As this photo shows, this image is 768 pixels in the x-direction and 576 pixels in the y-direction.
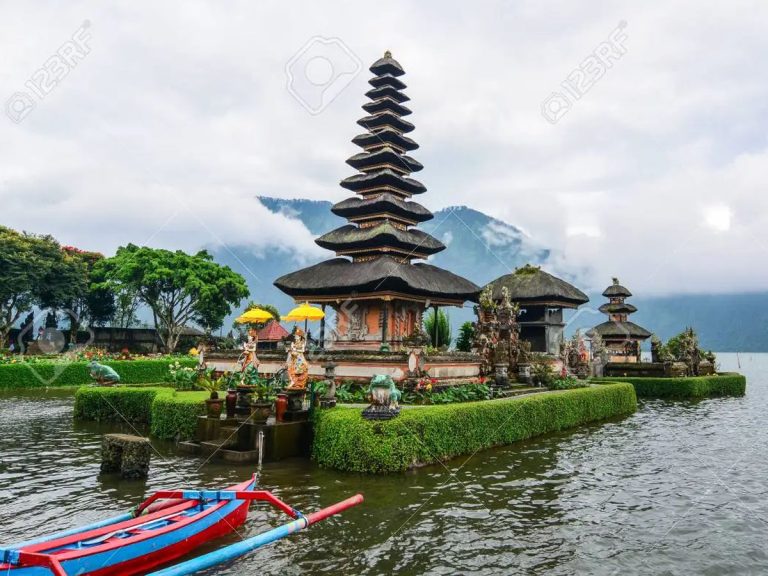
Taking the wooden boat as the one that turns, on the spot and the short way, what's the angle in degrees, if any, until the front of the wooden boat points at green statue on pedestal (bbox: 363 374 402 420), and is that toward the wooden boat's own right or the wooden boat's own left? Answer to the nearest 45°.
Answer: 0° — it already faces it

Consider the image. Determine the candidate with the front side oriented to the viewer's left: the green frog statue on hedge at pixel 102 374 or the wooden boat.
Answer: the green frog statue on hedge

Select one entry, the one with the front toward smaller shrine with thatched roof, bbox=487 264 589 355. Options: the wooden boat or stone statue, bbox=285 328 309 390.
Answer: the wooden boat

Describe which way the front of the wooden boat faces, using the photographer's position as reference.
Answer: facing away from the viewer and to the right of the viewer

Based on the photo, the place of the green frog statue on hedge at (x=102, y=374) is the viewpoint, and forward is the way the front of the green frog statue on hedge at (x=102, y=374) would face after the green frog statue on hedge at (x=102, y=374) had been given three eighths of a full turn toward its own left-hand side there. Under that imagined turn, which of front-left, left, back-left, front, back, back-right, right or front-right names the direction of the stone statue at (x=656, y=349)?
front-left

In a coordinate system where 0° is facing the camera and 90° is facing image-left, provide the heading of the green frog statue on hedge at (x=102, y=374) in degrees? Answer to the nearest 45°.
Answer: approximately 90°

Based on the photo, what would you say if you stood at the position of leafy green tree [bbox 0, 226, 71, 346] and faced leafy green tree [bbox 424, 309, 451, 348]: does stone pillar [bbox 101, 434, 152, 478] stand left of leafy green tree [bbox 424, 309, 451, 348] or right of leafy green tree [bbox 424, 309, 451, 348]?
right

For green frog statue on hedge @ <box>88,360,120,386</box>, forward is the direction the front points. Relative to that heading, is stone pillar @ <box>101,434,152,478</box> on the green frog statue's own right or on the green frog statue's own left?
on the green frog statue's own left

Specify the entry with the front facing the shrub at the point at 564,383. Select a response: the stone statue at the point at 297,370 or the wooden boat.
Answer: the wooden boat

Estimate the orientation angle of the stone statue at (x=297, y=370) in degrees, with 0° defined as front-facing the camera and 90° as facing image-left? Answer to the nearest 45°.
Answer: approximately 45°

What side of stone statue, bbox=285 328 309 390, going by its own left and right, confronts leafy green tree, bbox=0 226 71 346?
right

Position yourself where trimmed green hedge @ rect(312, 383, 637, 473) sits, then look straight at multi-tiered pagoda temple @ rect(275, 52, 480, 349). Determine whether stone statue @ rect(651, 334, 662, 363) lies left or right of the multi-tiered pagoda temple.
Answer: right

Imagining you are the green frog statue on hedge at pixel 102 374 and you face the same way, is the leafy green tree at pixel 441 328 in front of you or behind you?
behind

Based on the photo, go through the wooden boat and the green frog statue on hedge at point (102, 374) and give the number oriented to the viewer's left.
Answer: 1

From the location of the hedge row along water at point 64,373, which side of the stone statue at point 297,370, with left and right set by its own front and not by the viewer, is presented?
right

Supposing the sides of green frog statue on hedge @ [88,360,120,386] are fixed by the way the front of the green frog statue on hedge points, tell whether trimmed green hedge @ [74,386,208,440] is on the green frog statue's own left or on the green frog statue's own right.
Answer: on the green frog statue's own left

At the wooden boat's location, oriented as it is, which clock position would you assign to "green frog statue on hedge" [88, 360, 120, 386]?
The green frog statue on hedge is roughly at 10 o'clock from the wooden boat.
